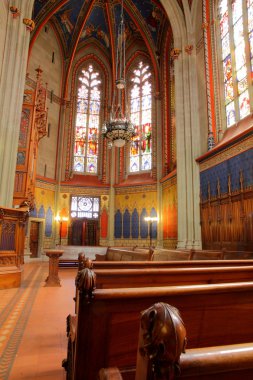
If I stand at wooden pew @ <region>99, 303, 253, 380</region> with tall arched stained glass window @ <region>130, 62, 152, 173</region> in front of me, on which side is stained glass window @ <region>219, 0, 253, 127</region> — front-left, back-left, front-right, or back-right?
front-right

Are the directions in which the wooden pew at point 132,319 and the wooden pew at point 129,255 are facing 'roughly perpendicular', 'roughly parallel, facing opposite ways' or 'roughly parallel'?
roughly parallel

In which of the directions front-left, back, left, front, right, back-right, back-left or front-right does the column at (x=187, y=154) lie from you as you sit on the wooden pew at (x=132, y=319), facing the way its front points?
front

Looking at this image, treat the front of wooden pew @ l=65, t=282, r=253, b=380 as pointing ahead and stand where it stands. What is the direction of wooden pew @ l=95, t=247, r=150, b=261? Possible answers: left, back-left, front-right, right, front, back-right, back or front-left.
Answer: front

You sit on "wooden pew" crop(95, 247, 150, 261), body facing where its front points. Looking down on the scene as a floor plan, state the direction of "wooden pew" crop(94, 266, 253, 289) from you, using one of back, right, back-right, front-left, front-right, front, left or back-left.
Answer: back

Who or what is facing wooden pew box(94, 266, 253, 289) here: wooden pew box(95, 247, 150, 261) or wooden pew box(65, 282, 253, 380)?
wooden pew box(65, 282, 253, 380)

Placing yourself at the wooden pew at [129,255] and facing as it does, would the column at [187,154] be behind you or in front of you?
in front

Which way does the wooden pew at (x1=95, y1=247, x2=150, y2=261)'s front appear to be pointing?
away from the camera

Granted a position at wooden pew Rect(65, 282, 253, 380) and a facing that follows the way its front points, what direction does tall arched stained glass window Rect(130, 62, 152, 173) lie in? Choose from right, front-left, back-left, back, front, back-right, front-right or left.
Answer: front

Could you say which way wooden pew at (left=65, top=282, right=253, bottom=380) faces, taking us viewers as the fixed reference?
facing away from the viewer

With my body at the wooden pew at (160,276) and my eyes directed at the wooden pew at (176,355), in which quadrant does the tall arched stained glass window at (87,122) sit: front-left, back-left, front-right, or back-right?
back-right

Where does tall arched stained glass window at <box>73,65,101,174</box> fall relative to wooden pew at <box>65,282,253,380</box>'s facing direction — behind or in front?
in front

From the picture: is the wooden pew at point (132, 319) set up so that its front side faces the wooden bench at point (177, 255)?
yes

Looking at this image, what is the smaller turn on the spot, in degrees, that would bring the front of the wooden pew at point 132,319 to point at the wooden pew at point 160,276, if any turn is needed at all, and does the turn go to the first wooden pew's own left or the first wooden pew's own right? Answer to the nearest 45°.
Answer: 0° — it already faces it
